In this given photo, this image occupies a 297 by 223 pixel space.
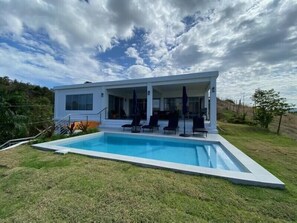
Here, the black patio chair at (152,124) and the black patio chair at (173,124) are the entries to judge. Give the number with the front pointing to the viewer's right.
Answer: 0

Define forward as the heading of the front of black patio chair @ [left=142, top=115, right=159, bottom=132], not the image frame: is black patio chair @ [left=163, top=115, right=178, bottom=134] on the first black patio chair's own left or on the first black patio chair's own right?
on the first black patio chair's own left

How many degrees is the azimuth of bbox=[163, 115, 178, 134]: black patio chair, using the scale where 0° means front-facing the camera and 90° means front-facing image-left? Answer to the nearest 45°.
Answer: approximately 45°

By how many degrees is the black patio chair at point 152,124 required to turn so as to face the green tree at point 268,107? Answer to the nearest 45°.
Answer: approximately 135° to its left

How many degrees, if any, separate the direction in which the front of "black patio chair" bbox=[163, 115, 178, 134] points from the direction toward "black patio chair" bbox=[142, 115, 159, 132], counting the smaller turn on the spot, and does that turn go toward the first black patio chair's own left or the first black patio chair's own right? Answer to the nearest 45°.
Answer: approximately 45° to the first black patio chair's own right

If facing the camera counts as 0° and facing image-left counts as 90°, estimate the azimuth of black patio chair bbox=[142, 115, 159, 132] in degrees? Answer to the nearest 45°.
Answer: approximately 45°

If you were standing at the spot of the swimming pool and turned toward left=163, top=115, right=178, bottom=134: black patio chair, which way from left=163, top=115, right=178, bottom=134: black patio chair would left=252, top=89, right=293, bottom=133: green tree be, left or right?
right
